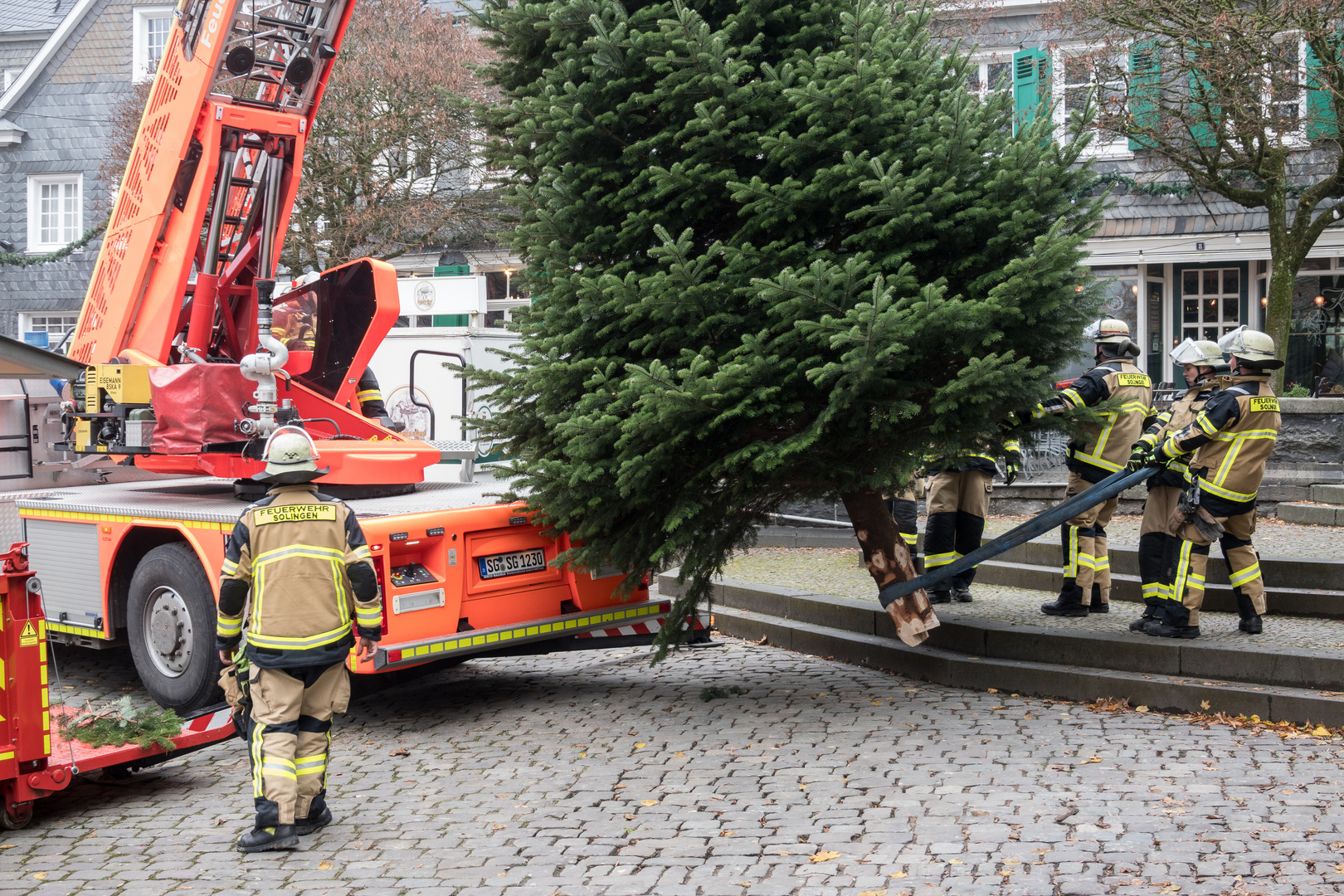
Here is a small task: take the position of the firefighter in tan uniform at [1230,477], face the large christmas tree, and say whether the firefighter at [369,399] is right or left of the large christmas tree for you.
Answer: right

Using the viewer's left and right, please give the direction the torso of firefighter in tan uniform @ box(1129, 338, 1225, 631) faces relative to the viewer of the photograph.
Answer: facing to the left of the viewer

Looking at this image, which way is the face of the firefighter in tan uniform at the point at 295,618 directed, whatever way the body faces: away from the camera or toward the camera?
away from the camera

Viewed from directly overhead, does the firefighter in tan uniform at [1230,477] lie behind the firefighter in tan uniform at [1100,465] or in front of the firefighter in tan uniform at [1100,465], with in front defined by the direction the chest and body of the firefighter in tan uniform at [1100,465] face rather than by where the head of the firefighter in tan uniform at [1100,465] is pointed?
behind

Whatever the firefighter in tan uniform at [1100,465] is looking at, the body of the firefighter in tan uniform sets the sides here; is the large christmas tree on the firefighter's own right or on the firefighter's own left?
on the firefighter's own left

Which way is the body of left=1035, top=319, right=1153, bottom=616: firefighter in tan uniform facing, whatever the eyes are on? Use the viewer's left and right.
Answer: facing away from the viewer and to the left of the viewer

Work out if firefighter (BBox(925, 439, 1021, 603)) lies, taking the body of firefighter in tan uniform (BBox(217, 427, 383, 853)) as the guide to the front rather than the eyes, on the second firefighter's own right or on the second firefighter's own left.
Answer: on the second firefighter's own right

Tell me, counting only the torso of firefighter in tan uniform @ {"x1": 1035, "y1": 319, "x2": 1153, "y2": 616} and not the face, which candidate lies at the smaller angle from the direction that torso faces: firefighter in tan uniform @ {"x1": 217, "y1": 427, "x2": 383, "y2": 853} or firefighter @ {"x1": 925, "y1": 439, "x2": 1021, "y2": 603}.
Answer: the firefighter

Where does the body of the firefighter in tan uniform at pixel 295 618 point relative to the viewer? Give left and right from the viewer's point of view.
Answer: facing away from the viewer
